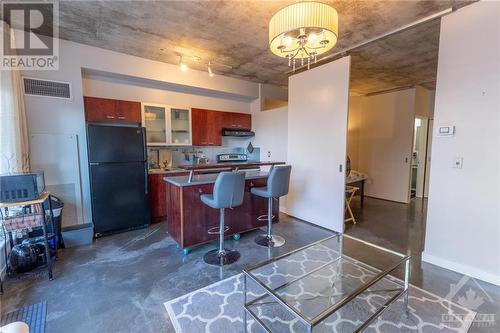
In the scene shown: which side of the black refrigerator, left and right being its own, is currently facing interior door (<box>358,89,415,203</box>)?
left

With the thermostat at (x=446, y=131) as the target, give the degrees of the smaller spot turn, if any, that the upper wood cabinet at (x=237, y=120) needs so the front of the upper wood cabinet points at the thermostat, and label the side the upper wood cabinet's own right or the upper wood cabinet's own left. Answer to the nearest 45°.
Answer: approximately 45° to the upper wood cabinet's own left

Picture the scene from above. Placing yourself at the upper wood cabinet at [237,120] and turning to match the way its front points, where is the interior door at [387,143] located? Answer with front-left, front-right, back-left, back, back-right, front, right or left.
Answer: left

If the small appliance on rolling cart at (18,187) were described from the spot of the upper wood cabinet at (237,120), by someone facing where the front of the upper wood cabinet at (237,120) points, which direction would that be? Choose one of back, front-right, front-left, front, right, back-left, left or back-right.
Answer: front-right

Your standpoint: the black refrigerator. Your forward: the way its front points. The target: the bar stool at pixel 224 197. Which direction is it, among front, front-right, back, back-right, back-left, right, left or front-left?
front-left

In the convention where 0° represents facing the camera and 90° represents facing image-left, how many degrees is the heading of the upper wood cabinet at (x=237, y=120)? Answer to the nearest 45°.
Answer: approximately 0°

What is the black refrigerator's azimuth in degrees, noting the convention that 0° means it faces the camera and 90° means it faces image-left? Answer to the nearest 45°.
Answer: approximately 0°

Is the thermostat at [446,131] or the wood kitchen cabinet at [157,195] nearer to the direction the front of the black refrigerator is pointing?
the thermostat

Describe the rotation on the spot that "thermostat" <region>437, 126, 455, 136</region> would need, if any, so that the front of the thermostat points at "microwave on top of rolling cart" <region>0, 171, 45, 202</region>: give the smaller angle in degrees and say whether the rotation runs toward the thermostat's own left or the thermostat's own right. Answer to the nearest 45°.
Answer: approximately 45° to the thermostat's own right

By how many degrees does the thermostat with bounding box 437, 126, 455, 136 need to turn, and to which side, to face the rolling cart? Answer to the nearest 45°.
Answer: approximately 45° to its right

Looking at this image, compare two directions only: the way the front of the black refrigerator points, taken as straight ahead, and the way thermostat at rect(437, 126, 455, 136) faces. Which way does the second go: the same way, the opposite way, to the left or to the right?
to the right
